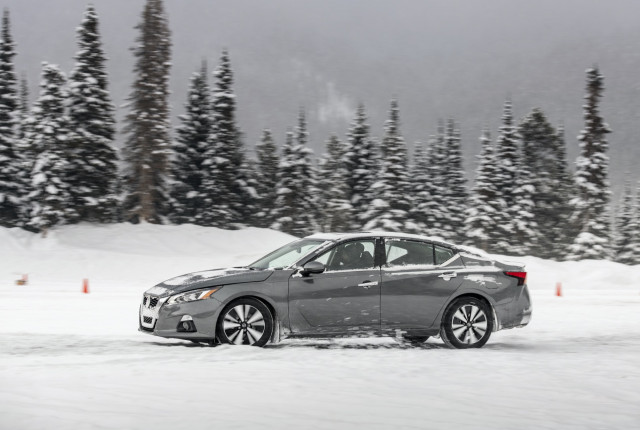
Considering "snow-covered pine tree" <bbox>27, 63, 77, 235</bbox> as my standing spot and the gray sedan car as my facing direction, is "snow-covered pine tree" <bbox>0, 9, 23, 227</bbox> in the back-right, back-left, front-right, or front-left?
back-right

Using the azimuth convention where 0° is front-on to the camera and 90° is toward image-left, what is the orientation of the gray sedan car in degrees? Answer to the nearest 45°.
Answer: approximately 90°

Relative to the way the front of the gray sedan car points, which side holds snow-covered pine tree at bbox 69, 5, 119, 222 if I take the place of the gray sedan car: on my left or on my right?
on my right

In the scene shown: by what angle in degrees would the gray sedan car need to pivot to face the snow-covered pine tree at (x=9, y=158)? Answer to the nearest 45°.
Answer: approximately 45° to its right

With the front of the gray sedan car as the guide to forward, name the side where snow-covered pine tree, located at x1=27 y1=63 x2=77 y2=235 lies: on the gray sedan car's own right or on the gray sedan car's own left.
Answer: on the gray sedan car's own right

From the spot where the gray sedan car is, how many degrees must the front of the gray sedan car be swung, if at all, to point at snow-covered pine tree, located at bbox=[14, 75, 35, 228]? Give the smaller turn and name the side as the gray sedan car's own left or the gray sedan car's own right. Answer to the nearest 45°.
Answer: approximately 45° to the gray sedan car's own right
